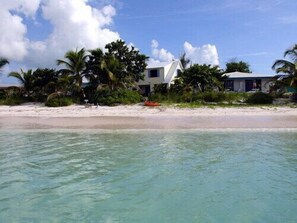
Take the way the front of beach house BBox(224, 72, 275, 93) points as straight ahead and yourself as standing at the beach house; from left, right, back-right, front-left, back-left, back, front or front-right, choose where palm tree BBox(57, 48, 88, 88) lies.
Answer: front-right

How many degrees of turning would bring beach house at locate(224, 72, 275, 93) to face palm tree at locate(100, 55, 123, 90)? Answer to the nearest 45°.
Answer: approximately 45° to its right

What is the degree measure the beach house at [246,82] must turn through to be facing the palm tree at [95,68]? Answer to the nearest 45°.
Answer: approximately 45° to its right

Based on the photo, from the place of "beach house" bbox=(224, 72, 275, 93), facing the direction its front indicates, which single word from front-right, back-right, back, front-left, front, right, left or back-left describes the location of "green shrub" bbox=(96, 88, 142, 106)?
front-right

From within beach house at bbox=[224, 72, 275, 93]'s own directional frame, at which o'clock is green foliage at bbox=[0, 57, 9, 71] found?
The green foliage is roughly at 2 o'clock from the beach house.

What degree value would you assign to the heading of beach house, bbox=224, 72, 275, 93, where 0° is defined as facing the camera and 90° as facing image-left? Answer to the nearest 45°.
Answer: approximately 0°

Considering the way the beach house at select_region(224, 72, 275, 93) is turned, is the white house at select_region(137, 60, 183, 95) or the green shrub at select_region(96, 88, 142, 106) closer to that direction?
the green shrub

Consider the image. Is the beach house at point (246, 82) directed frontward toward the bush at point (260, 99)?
yes

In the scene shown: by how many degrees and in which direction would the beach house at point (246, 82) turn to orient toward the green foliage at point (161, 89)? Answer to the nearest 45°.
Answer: approximately 45° to its right
